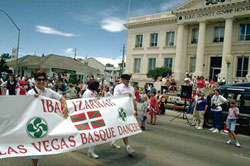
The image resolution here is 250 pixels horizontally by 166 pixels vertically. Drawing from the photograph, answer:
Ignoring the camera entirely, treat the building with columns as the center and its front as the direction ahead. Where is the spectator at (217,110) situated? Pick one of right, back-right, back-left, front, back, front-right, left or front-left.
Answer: front-left

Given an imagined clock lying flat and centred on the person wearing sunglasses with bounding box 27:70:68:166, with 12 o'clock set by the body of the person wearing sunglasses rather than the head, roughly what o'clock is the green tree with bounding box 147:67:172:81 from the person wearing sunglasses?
The green tree is roughly at 7 o'clock from the person wearing sunglasses.

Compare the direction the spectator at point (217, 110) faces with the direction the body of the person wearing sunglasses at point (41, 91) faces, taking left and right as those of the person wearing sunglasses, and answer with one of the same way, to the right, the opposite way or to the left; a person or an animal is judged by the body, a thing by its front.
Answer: to the right

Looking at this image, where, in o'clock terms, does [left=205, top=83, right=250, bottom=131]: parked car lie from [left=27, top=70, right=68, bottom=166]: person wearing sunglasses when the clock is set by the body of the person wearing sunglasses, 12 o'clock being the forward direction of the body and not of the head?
The parked car is roughly at 8 o'clock from the person wearing sunglasses.

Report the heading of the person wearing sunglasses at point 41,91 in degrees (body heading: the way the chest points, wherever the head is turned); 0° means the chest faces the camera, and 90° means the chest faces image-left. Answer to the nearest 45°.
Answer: approximately 0°

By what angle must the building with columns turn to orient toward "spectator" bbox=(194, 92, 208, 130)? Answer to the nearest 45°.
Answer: approximately 45° to its left

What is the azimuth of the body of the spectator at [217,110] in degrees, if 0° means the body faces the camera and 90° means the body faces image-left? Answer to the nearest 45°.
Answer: approximately 45°
